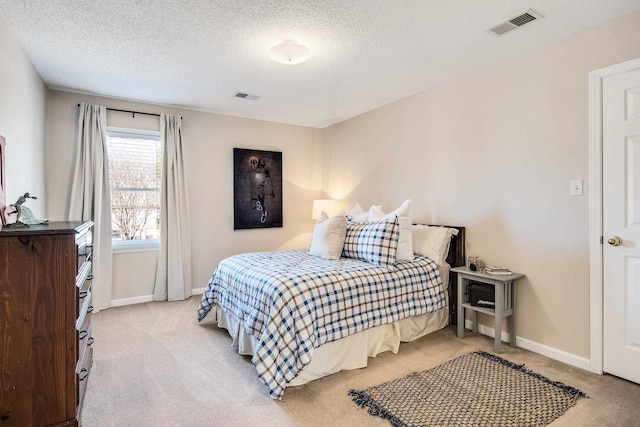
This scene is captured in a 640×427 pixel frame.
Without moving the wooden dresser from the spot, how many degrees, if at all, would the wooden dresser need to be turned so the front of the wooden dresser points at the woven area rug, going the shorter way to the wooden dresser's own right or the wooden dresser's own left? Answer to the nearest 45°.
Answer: approximately 45° to the wooden dresser's own right

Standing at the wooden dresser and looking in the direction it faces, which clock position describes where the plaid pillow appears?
The plaid pillow is roughly at 12 o'clock from the wooden dresser.

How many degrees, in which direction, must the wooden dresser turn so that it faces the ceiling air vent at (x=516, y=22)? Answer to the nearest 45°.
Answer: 0° — it already faces it

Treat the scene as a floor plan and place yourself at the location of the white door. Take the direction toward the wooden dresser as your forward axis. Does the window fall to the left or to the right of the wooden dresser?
right

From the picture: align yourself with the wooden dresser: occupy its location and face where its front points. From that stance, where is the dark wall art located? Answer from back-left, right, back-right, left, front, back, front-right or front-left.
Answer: front-left

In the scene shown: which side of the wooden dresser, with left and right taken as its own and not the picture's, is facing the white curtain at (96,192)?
left

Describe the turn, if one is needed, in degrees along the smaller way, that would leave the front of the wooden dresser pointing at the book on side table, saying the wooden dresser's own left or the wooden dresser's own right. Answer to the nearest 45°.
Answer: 0° — it already faces it

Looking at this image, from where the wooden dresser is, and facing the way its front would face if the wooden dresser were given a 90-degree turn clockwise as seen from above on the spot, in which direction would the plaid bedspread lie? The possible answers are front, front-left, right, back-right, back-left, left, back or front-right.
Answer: left

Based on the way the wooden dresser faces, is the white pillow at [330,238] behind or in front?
in front

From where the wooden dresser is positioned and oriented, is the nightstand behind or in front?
in front

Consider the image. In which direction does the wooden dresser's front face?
to the viewer's right

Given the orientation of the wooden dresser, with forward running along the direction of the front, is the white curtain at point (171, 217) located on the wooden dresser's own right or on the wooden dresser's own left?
on the wooden dresser's own left
